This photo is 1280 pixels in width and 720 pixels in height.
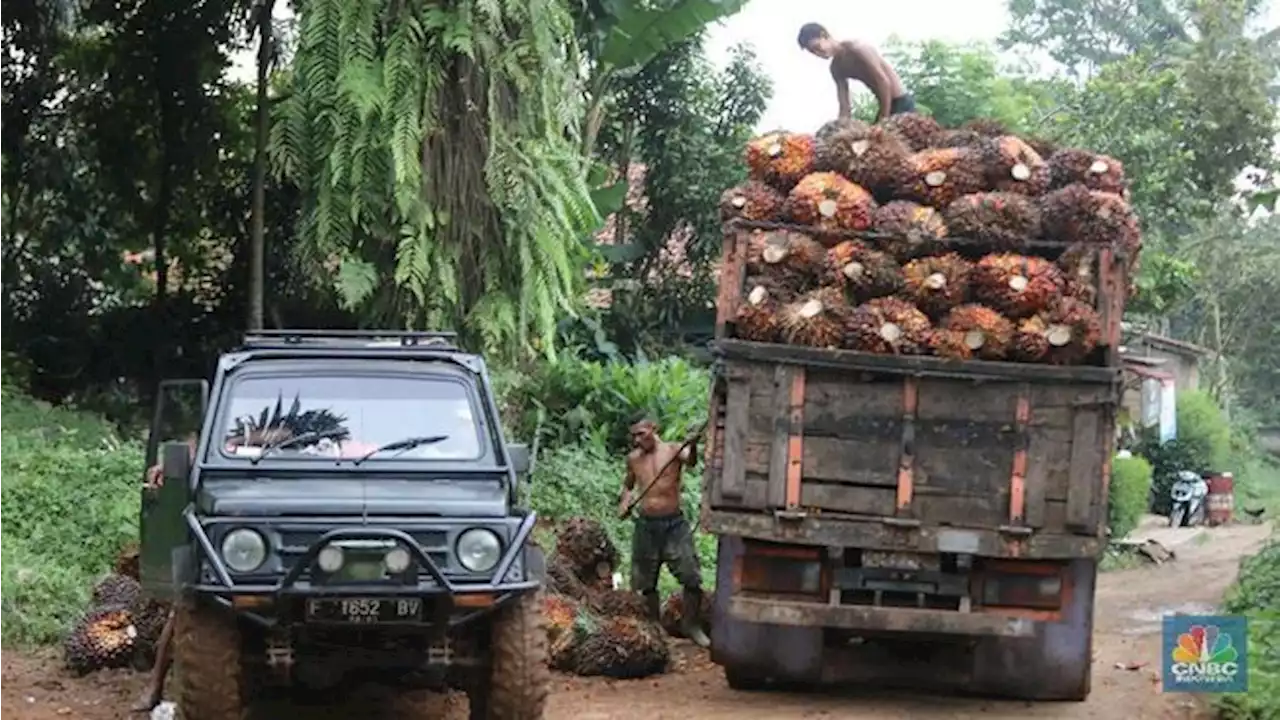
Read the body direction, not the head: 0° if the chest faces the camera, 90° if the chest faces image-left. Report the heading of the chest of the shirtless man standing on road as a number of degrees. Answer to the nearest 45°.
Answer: approximately 0°

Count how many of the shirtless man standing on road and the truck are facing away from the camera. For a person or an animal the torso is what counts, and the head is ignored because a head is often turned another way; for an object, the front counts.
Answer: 1

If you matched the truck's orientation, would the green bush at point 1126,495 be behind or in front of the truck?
in front

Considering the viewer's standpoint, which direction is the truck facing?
facing away from the viewer

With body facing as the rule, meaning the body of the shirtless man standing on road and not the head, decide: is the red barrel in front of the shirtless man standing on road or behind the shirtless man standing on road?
behind

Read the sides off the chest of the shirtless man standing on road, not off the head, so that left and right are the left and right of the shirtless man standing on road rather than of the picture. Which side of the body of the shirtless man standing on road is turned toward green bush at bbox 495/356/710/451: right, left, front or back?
back

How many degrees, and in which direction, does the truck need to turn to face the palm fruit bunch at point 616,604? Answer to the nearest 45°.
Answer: approximately 135° to its left

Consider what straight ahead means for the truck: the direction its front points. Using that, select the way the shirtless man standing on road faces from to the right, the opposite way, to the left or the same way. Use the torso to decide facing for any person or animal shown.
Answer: the opposite way
